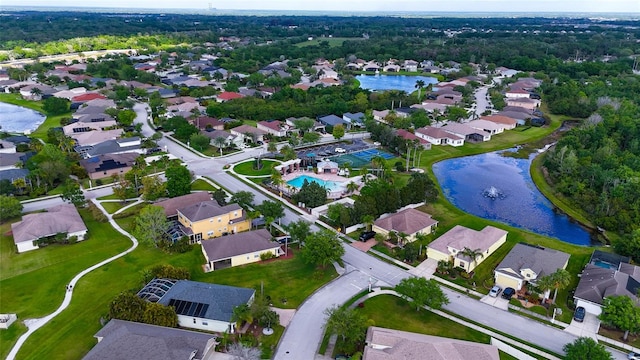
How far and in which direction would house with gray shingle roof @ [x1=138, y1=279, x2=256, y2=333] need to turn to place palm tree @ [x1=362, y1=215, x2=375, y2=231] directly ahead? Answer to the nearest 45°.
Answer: approximately 45° to its left

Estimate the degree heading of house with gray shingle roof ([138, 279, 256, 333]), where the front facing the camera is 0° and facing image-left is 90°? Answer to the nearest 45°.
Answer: approximately 270°

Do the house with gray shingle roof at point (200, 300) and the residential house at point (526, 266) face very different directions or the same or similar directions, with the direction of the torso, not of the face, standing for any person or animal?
very different directions

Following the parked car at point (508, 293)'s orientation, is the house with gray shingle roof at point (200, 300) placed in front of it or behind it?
behind

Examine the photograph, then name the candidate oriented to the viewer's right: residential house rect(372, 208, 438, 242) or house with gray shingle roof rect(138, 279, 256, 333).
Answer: the house with gray shingle roof

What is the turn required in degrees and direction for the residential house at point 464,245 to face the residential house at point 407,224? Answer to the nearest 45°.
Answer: approximately 90° to its right

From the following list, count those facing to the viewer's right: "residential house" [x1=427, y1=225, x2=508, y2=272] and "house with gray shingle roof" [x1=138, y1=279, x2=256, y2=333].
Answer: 1

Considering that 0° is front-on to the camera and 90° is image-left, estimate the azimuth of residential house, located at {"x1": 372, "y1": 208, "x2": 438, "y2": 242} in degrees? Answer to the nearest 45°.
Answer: approximately 45°

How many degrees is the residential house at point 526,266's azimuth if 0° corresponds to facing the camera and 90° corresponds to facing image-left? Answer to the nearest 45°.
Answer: approximately 45°

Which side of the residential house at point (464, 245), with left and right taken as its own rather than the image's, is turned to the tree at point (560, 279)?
left
